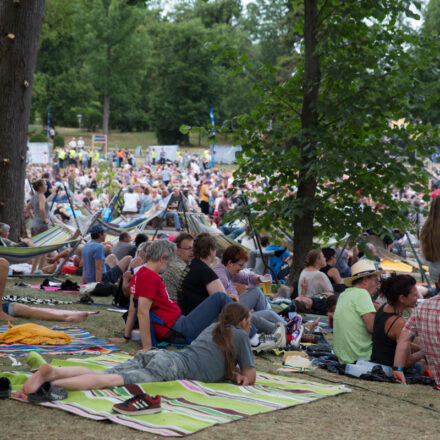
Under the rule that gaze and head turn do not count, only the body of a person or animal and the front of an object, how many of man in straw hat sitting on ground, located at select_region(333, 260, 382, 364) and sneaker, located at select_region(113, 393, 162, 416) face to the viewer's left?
1

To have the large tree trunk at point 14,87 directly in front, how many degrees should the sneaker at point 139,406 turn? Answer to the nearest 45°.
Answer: approximately 90° to its right

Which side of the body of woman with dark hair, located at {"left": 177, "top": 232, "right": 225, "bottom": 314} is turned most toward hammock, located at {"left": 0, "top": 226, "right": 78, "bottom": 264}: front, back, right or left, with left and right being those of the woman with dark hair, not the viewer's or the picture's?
left

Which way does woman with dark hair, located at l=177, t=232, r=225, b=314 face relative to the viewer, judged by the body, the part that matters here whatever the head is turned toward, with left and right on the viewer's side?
facing away from the viewer and to the right of the viewer
